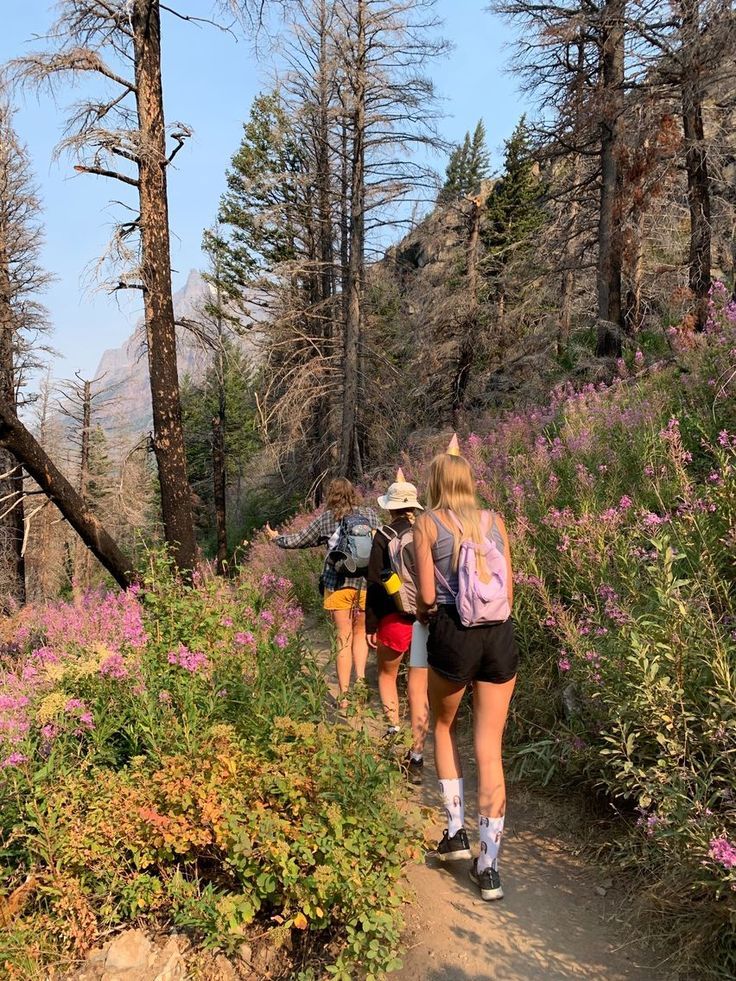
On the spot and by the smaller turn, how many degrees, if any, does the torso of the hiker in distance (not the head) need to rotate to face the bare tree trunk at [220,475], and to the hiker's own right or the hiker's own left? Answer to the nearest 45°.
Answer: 0° — they already face it

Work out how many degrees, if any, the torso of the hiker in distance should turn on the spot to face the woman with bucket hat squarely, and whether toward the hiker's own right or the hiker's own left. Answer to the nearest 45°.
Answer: approximately 180°

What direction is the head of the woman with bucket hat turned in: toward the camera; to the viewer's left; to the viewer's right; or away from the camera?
away from the camera

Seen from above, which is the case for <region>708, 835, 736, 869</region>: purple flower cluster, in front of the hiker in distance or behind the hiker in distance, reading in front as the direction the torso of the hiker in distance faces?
behind

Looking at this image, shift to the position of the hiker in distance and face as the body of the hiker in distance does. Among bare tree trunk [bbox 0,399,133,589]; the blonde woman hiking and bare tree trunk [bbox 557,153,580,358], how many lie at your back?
1

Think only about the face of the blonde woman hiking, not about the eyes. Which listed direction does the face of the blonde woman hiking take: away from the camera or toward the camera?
away from the camera

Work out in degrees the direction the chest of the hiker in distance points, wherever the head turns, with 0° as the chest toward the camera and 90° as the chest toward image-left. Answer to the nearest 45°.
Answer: approximately 180°

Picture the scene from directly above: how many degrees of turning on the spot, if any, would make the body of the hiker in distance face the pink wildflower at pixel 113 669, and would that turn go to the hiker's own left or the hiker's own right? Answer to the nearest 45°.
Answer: approximately 135° to the hiker's own left

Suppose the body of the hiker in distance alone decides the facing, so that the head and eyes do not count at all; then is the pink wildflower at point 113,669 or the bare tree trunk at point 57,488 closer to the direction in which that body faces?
the bare tree trunk

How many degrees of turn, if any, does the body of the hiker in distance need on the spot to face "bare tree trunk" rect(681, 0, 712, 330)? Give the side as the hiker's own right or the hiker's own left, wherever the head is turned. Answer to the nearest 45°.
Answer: approximately 45° to the hiker's own right

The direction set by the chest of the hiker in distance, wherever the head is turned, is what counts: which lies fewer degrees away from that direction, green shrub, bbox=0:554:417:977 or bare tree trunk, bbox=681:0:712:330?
the bare tree trunk

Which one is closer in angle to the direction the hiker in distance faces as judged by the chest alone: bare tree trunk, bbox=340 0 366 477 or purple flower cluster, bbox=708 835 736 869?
the bare tree trunk

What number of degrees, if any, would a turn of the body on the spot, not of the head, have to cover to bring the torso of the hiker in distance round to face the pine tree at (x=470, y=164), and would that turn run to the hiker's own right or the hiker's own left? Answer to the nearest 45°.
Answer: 0° — they already face it

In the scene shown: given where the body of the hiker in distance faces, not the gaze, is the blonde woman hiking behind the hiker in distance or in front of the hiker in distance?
behind
